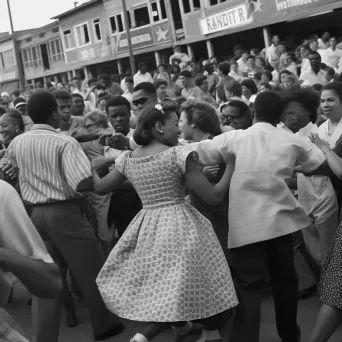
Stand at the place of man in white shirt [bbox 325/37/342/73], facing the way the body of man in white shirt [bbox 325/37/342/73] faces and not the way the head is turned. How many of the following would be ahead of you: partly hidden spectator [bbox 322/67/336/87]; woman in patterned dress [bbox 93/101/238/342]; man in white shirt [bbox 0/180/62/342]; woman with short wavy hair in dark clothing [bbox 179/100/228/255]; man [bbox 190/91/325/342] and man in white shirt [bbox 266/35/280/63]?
5

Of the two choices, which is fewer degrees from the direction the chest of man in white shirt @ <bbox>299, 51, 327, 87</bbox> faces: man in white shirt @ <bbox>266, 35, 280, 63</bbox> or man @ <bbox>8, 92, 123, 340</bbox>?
the man

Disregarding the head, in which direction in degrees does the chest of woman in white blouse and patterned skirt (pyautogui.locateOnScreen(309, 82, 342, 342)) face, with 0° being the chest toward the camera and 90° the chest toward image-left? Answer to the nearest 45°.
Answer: approximately 45°

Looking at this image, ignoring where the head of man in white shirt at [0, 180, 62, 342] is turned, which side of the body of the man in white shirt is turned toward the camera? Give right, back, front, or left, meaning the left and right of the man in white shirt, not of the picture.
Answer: left

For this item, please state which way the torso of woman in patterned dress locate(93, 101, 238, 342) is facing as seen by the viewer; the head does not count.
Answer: away from the camera

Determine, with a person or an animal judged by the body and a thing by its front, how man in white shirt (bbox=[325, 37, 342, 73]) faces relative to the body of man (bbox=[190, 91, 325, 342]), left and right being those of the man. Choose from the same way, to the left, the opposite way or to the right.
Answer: the opposite way

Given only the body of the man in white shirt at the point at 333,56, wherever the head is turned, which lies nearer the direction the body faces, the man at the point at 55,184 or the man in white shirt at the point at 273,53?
the man

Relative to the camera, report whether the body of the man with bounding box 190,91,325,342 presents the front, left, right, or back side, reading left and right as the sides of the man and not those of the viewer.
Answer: back
